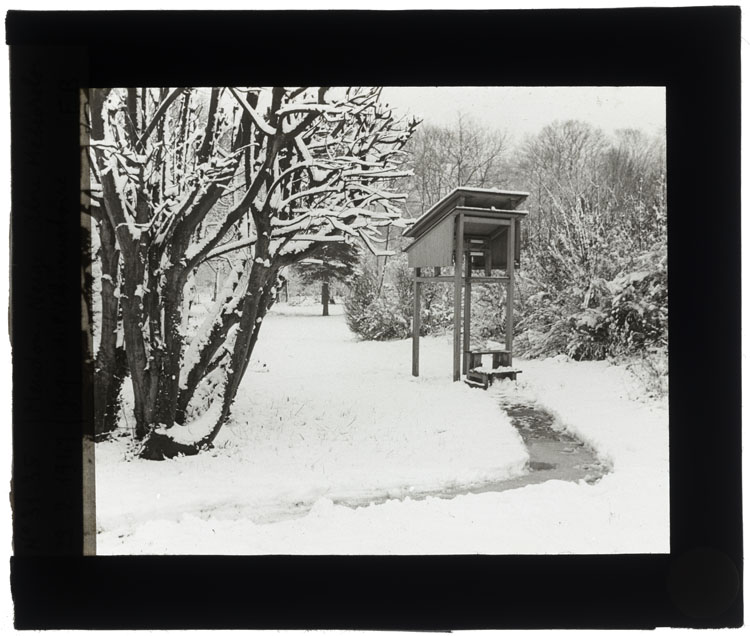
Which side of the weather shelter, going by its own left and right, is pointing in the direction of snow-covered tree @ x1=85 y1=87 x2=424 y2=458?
right

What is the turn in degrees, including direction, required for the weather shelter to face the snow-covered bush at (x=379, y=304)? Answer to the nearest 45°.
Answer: approximately 180°

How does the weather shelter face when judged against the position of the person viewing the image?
facing the viewer and to the right of the viewer

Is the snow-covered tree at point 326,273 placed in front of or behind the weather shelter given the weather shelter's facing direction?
behind

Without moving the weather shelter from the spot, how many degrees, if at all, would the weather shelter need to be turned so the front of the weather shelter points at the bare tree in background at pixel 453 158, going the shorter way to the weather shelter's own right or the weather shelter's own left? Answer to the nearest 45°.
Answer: approximately 135° to the weather shelter's own left
